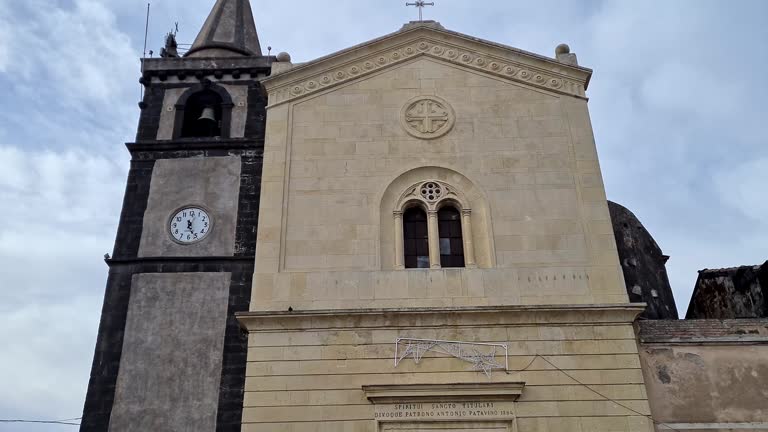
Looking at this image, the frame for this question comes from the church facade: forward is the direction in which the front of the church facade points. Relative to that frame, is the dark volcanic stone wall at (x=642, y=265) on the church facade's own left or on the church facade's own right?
on the church facade's own left

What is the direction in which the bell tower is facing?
toward the camera

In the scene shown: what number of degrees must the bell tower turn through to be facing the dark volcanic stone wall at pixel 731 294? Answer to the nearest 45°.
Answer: approximately 90° to its left

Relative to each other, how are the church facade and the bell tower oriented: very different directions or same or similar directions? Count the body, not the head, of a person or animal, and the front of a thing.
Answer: same or similar directions

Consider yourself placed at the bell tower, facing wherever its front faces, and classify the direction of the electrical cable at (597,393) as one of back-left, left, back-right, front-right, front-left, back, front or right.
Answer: front-left

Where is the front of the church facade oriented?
toward the camera

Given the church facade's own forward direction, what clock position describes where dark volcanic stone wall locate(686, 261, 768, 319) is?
The dark volcanic stone wall is roughly at 8 o'clock from the church facade.

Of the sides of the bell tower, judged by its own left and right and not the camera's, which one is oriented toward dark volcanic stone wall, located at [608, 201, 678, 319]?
left

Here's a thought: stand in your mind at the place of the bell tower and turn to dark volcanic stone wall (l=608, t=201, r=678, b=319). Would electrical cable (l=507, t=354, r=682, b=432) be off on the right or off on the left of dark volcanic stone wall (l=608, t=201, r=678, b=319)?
right
